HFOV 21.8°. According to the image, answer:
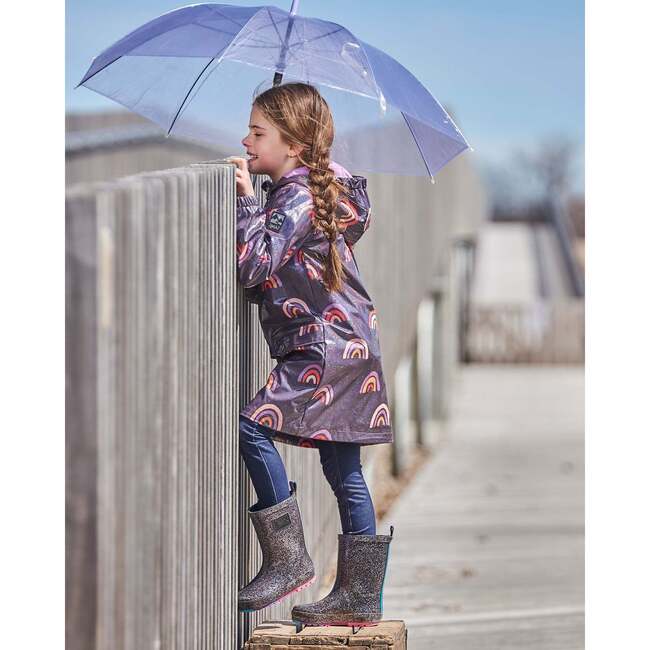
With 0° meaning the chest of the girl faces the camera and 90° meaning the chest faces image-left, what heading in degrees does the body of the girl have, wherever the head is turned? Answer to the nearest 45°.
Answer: approximately 90°

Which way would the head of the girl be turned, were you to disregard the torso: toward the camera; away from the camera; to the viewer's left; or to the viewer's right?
to the viewer's left
